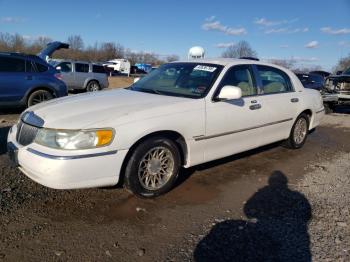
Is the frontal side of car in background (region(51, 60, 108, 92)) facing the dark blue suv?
no

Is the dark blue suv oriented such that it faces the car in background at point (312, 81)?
no

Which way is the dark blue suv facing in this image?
to the viewer's left

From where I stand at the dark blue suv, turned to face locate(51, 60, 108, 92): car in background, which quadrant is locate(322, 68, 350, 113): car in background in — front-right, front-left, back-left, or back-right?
front-right

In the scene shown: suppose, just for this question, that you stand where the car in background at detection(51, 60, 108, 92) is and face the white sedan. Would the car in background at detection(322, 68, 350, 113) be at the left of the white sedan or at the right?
left

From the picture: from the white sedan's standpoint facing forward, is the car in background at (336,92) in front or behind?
behind

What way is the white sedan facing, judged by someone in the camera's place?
facing the viewer and to the left of the viewer

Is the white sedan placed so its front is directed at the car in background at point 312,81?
no

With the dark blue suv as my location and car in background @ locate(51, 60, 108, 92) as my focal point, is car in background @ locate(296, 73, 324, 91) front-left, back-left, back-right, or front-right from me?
front-right
